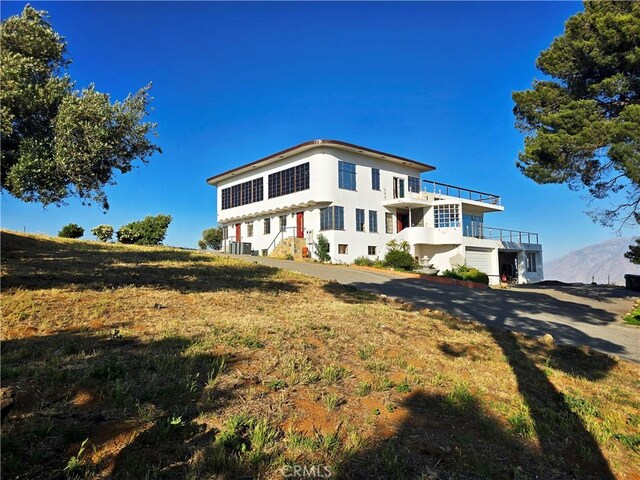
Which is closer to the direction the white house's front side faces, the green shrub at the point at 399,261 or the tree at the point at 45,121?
the green shrub

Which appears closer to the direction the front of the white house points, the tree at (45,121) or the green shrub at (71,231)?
the tree

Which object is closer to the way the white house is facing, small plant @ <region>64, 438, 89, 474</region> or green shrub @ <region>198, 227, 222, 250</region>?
the small plant

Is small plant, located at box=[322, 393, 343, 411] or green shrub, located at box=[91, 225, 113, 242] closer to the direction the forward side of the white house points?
the small plant

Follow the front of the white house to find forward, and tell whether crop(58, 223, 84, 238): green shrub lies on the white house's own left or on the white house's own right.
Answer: on the white house's own right
